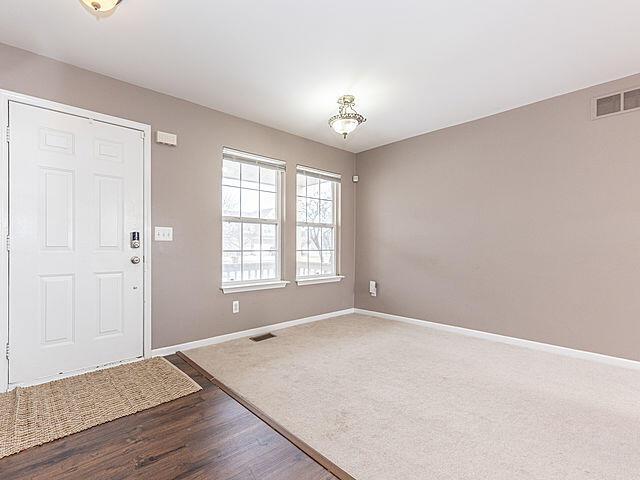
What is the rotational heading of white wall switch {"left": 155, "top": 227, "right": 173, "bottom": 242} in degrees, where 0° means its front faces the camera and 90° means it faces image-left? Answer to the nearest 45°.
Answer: approximately 0°

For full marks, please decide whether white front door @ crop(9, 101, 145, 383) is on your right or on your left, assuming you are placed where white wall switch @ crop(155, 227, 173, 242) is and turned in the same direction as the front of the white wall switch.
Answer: on your right

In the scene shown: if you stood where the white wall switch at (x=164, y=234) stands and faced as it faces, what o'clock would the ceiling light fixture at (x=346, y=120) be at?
The ceiling light fixture is roughly at 10 o'clock from the white wall switch.

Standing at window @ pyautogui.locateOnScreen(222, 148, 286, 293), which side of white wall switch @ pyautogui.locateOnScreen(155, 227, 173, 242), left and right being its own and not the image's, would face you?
left
